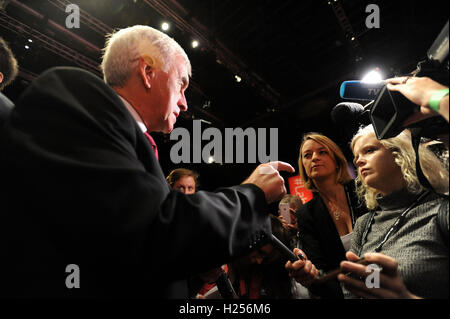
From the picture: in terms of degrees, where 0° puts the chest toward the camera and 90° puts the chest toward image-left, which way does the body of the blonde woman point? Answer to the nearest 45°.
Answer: approximately 45°

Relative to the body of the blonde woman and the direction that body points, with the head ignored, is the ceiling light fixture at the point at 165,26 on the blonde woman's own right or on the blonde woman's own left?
on the blonde woman's own right

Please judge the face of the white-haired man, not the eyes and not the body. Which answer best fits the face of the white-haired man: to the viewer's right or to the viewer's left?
to the viewer's right
